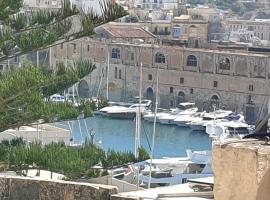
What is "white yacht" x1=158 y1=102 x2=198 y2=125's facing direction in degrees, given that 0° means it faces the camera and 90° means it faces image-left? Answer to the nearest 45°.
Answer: approximately 45°

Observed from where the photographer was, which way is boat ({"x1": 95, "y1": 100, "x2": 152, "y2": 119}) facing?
facing to the left of the viewer

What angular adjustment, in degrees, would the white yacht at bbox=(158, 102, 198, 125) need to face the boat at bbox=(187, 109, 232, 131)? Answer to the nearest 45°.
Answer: approximately 90° to its left

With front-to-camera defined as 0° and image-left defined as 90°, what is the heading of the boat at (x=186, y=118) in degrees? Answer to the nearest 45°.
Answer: approximately 45°

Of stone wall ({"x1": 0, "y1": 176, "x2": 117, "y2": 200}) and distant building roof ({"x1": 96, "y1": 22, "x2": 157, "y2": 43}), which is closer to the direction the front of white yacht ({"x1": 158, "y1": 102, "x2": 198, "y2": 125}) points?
the stone wall
